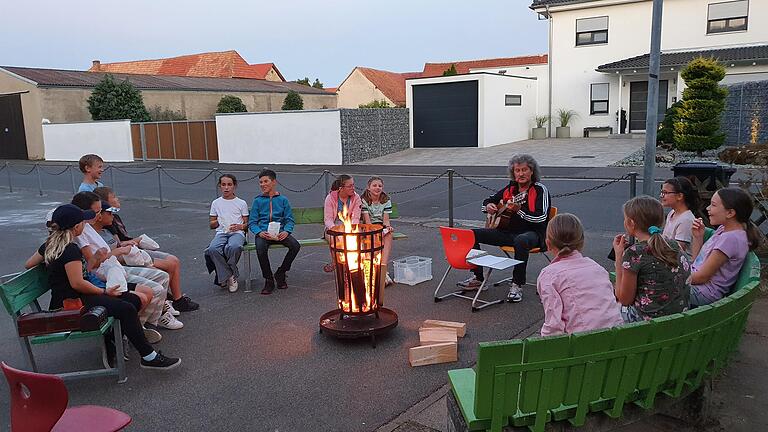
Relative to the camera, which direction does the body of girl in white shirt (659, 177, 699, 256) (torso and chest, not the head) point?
to the viewer's left

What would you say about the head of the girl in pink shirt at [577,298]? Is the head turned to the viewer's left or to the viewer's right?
to the viewer's left

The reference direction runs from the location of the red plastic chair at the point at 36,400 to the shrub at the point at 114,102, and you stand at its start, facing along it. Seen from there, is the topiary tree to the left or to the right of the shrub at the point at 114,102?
right

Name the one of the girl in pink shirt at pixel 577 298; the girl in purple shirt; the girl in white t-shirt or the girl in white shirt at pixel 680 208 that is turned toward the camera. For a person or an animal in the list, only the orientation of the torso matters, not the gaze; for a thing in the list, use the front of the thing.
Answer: the girl in white t-shirt

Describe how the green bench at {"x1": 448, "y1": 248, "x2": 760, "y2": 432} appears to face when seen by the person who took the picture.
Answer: facing away from the viewer and to the left of the viewer

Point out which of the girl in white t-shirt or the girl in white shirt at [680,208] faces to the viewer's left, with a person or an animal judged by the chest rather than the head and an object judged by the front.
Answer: the girl in white shirt

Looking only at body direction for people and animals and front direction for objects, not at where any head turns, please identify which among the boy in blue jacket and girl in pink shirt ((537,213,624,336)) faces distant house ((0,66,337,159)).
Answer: the girl in pink shirt

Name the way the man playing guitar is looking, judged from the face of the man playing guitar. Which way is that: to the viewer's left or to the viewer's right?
to the viewer's left

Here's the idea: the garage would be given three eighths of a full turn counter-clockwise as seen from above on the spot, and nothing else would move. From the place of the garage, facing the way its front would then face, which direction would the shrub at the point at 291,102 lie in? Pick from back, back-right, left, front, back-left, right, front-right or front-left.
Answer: back-left

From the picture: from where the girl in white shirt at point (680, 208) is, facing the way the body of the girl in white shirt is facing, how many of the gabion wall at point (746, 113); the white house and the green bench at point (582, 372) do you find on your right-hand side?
2

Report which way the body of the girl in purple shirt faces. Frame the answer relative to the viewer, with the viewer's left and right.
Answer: facing to the left of the viewer

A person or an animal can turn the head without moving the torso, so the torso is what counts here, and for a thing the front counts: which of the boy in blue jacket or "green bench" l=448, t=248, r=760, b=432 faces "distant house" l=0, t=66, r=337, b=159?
the green bench

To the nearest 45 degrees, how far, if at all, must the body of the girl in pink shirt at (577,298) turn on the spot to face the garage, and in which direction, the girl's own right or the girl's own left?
approximately 45° to the girl's own right

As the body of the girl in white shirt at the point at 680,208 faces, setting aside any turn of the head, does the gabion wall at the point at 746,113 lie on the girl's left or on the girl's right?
on the girl's right

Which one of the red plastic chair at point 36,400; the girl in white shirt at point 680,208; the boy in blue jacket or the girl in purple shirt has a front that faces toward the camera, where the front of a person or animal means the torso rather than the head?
the boy in blue jacket

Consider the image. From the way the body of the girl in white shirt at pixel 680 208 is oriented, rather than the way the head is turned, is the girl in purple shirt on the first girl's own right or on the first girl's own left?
on the first girl's own left

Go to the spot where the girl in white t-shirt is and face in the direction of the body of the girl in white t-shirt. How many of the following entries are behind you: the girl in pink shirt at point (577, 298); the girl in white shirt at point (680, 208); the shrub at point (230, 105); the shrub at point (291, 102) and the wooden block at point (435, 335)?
2
